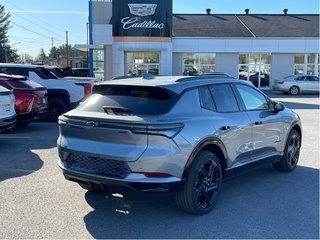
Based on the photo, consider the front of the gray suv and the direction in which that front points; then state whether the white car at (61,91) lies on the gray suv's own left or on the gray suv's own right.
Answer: on the gray suv's own left

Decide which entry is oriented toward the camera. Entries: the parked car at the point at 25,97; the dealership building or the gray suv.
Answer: the dealership building

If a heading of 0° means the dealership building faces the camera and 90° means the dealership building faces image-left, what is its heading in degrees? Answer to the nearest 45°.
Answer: approximately 0°

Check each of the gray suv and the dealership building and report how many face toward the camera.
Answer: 1

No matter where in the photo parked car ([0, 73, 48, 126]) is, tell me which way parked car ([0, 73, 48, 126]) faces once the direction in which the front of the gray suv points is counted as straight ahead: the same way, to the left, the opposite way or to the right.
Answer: to the left

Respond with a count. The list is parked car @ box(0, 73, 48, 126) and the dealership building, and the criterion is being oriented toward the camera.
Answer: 1

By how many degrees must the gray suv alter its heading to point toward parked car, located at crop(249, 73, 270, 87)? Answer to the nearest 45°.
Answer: approximately 45° to its left

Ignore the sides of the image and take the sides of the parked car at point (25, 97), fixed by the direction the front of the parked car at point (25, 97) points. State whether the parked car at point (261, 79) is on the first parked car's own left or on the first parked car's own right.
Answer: on the first parked car's own right

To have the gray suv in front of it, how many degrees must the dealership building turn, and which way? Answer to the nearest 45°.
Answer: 0° — it already faces it

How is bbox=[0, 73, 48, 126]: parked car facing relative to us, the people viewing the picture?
facing away from the viewer and to the left of the viewer

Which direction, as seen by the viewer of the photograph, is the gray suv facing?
facing away from the viewer and to the right of the viewer

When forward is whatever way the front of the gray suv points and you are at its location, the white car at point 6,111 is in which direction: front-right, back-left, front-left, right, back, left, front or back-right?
left
